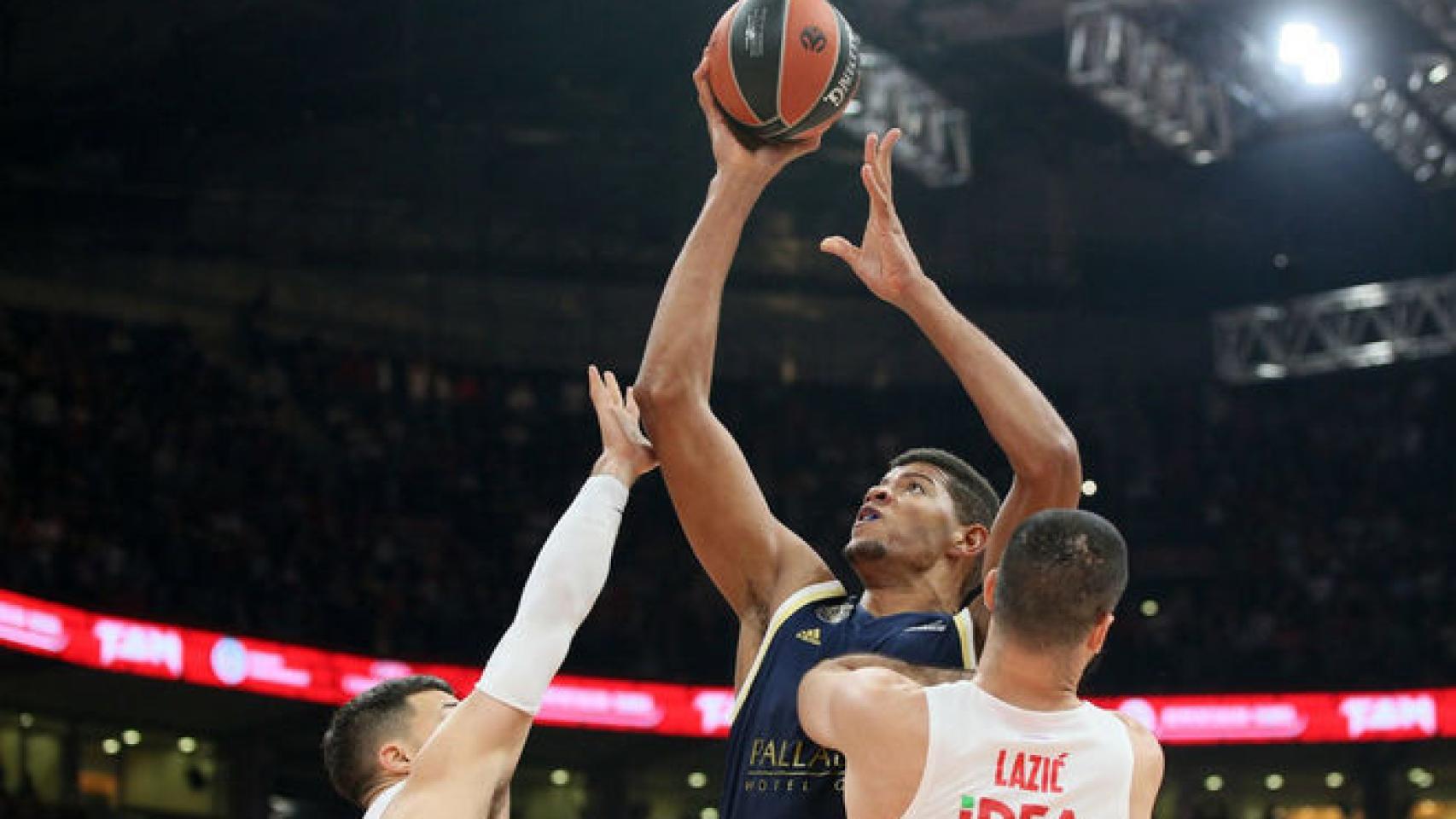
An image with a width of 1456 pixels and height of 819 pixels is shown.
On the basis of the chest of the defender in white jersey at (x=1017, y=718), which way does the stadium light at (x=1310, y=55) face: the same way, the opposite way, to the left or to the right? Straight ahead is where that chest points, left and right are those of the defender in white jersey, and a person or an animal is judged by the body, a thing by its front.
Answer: the opposite way

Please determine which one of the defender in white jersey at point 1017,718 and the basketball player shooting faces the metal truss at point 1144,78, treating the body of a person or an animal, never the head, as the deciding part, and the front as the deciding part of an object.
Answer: the defender in white jersey

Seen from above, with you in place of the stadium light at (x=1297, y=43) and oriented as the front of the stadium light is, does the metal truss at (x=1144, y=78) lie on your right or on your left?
on your right

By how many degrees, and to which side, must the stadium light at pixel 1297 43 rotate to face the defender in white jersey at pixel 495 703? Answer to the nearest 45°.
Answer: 0° — it already faces them

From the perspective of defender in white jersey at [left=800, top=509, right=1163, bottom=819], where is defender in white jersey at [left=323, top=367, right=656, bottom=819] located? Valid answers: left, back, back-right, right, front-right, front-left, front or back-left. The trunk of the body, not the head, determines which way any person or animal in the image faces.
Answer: left

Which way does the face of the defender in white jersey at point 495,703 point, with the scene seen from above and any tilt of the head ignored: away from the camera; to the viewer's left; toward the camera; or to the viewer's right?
to the viewer's right

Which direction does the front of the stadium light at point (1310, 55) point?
toward the camera

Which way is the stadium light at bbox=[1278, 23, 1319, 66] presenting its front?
toward the camera

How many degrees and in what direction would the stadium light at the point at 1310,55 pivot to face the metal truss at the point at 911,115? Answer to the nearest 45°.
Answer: approximately 90° to its right

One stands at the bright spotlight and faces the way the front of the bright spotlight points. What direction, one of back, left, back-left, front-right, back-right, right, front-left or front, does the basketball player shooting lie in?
front

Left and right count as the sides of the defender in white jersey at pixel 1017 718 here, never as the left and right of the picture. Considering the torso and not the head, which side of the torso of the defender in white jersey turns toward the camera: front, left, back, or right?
back
